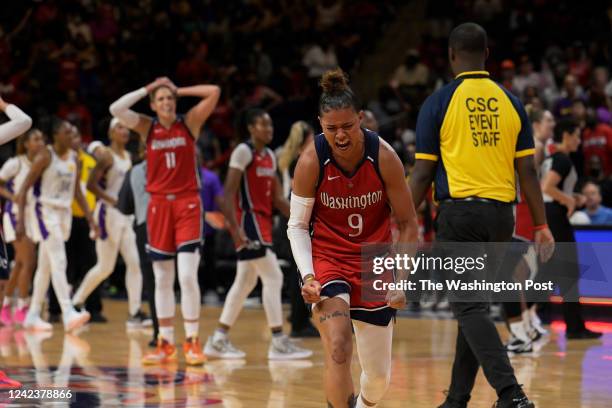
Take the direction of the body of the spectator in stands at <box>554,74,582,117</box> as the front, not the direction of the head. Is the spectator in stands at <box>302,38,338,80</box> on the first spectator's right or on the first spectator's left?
on the first spectator's right

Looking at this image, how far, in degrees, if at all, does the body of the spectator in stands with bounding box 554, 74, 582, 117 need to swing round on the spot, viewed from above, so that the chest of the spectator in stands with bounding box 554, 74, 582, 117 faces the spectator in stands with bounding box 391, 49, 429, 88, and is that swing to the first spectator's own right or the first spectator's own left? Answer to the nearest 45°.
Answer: approximately 90° to the first spectator's own right

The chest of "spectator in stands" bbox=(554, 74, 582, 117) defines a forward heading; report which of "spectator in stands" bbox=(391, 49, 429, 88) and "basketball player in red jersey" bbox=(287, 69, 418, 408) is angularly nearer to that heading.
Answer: the basketball player in red jersey

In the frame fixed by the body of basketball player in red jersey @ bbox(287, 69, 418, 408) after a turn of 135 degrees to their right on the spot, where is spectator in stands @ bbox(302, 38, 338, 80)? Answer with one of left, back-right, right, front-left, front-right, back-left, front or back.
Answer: front-right

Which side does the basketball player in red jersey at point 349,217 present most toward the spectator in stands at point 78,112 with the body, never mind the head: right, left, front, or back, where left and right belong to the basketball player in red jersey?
back

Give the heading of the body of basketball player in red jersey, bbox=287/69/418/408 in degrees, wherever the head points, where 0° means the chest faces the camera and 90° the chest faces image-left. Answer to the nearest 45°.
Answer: approximately 0°

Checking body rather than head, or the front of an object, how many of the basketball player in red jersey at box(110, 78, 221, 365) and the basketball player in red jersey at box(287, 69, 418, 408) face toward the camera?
2
